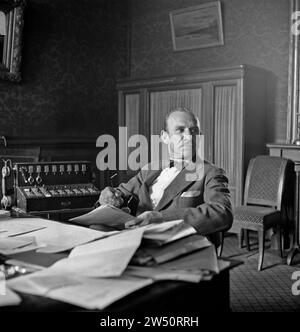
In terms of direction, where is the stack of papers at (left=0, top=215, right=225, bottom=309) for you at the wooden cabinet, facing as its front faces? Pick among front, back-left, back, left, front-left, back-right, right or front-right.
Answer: front-left

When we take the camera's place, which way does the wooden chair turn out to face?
facing the viewer and to the left of the viewer

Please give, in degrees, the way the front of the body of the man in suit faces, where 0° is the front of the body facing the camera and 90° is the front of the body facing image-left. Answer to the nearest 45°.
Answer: approximately 45°

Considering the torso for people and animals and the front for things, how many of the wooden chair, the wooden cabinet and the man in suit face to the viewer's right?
0

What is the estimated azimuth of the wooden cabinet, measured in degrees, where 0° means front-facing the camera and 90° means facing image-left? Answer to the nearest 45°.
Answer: approximately 45°

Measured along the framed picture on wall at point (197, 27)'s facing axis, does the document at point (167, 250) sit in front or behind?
in front
